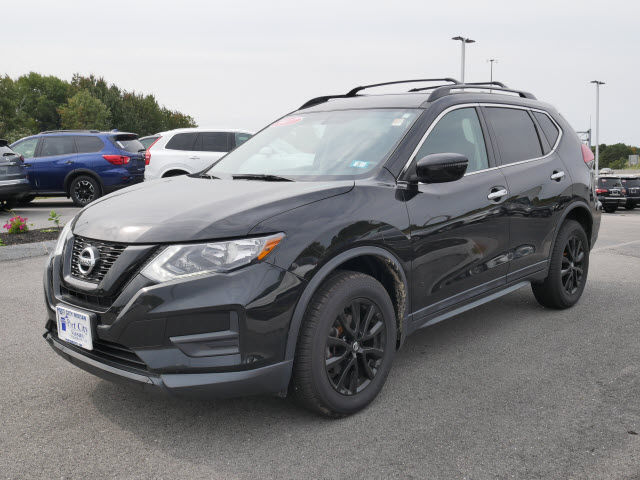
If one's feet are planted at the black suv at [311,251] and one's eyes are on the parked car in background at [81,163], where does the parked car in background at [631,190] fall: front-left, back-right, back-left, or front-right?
front-right

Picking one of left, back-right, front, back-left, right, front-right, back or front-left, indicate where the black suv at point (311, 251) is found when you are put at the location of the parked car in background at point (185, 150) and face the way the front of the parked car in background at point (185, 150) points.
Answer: right

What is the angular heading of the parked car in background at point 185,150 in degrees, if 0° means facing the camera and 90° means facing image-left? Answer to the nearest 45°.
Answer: approximately 270°

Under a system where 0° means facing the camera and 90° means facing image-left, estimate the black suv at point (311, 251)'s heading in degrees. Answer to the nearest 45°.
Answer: approximately 45°

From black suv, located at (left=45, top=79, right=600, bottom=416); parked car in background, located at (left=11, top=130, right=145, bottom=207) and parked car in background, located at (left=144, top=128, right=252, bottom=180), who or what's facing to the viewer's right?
parked car in background, located at (left=144, top=128, right=252, bottom=180)

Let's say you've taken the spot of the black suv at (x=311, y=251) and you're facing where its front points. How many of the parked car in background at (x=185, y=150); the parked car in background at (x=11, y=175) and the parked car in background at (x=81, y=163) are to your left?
0

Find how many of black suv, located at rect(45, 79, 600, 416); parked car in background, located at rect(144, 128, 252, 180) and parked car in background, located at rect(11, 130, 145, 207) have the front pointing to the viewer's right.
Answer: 1

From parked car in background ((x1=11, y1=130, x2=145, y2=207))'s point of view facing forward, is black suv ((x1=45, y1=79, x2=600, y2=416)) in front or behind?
behind

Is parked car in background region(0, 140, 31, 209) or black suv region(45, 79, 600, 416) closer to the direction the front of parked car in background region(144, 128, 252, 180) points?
the black suv

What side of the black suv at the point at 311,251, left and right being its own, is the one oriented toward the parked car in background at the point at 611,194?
back

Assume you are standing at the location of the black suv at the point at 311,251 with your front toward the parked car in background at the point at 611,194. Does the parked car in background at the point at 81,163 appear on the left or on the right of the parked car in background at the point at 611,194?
left

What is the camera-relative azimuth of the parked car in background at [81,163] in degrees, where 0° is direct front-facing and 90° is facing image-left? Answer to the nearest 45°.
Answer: approximately 135°

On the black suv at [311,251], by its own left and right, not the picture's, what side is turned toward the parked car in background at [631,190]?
back

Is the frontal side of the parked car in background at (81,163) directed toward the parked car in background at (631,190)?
no

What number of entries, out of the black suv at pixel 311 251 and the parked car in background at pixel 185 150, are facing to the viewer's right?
1

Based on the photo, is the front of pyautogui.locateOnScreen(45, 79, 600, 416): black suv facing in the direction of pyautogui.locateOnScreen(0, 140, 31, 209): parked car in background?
no
